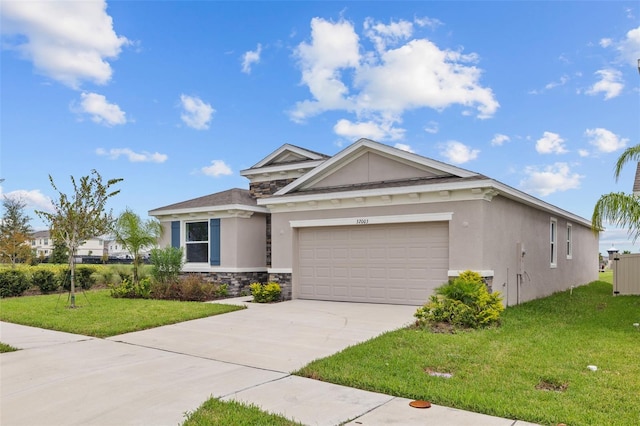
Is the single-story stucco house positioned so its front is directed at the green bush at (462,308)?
no

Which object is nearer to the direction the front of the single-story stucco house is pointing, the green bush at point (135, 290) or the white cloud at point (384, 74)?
the green bush

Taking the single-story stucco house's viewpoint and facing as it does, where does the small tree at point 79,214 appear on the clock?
The small tree is roughly at 1 o'clock from the single-story stucco house.

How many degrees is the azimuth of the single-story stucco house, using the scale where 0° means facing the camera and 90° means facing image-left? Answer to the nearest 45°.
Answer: approximately 45°

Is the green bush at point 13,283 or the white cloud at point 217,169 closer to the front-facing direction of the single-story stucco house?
the green bush

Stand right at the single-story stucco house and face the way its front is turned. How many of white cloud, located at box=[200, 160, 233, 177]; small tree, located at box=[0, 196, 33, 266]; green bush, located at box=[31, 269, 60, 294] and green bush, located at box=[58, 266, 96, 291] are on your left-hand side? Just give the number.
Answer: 0

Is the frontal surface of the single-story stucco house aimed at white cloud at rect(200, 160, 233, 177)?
no
